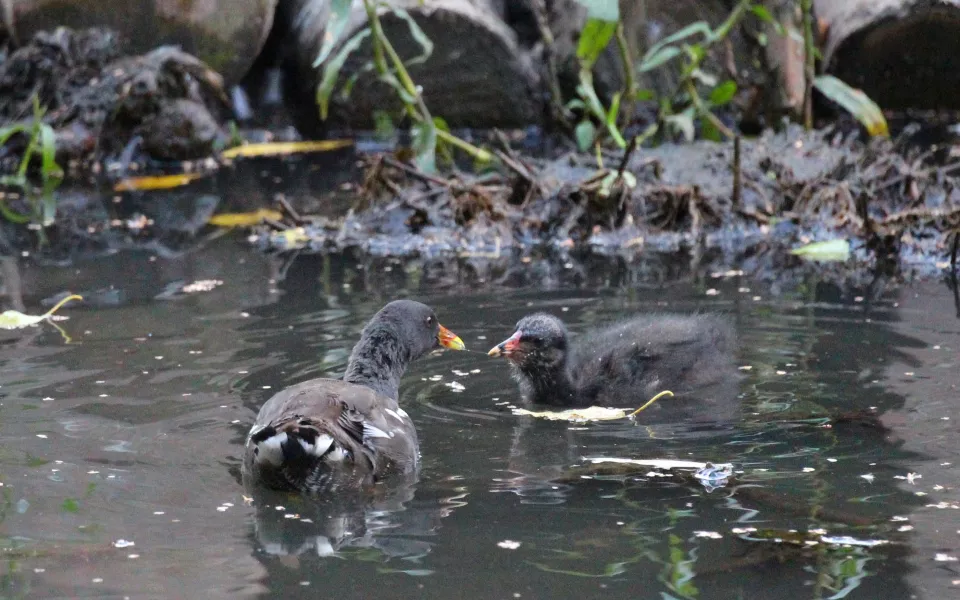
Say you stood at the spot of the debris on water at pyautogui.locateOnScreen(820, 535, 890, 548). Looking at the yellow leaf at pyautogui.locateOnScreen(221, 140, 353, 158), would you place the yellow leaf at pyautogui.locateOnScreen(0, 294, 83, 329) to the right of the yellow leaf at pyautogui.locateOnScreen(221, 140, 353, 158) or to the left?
left

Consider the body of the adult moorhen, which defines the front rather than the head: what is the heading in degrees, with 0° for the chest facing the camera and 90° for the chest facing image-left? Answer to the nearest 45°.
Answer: approximately 225°

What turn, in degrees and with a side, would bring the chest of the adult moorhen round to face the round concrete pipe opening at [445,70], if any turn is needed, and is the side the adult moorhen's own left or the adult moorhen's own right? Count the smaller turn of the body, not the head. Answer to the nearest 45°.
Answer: approximately 45° to the adult moorhen's own left

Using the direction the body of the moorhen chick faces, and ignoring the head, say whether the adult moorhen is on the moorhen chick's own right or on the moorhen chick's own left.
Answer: on the moorhen chick's own left

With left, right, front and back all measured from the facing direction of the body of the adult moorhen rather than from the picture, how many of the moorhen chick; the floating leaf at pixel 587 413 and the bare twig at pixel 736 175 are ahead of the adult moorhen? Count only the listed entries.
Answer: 3

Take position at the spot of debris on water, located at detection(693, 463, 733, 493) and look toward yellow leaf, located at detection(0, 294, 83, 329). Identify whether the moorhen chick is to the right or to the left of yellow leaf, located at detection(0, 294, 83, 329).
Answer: right

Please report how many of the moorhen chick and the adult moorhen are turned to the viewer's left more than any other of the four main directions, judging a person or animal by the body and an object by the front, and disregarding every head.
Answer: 1

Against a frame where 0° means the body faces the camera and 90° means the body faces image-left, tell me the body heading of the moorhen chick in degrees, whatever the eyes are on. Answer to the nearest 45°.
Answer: approximately 90°
